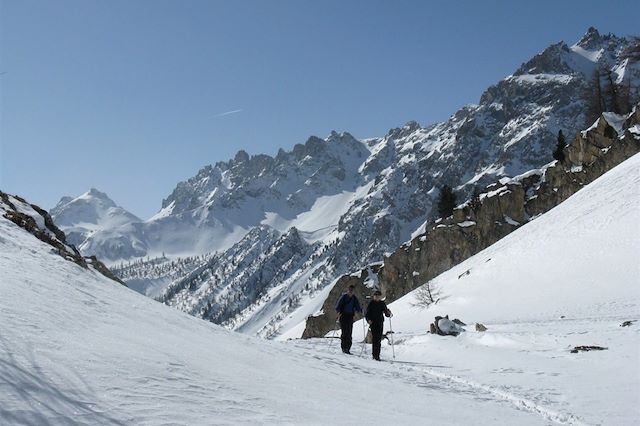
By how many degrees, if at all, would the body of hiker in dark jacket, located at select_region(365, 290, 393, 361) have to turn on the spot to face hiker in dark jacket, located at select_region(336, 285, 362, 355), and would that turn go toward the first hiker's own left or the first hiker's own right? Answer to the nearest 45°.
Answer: approximately 135° to the first hiker's own right

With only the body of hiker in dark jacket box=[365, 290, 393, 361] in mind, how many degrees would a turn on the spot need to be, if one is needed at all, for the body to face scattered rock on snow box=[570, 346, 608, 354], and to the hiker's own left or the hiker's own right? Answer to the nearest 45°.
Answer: approximately 45° to the hiker's own left

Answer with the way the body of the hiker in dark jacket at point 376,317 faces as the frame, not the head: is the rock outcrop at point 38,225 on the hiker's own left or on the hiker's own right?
on the hiker's own right

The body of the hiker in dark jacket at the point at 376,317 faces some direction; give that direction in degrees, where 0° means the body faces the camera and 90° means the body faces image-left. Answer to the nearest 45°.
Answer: approximately 0°
